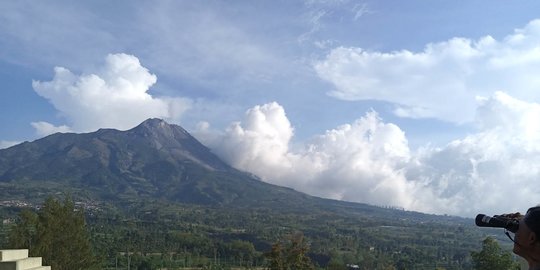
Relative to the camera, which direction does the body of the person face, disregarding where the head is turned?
to the viewer's left

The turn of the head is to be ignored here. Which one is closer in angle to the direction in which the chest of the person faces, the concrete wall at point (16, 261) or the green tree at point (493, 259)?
the concrete wall

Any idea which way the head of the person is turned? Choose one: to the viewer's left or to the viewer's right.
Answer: to the viewer's left

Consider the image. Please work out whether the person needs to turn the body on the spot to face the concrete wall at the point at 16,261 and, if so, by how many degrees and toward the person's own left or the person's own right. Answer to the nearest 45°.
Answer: approximately 45° to the person's own right

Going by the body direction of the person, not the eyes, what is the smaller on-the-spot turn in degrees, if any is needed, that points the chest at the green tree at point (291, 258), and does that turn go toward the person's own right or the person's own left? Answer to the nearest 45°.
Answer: approximately 45° to the person's own right

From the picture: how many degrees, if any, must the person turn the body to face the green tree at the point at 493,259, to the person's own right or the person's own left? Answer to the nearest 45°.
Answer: approximately 90° to the person's own right
